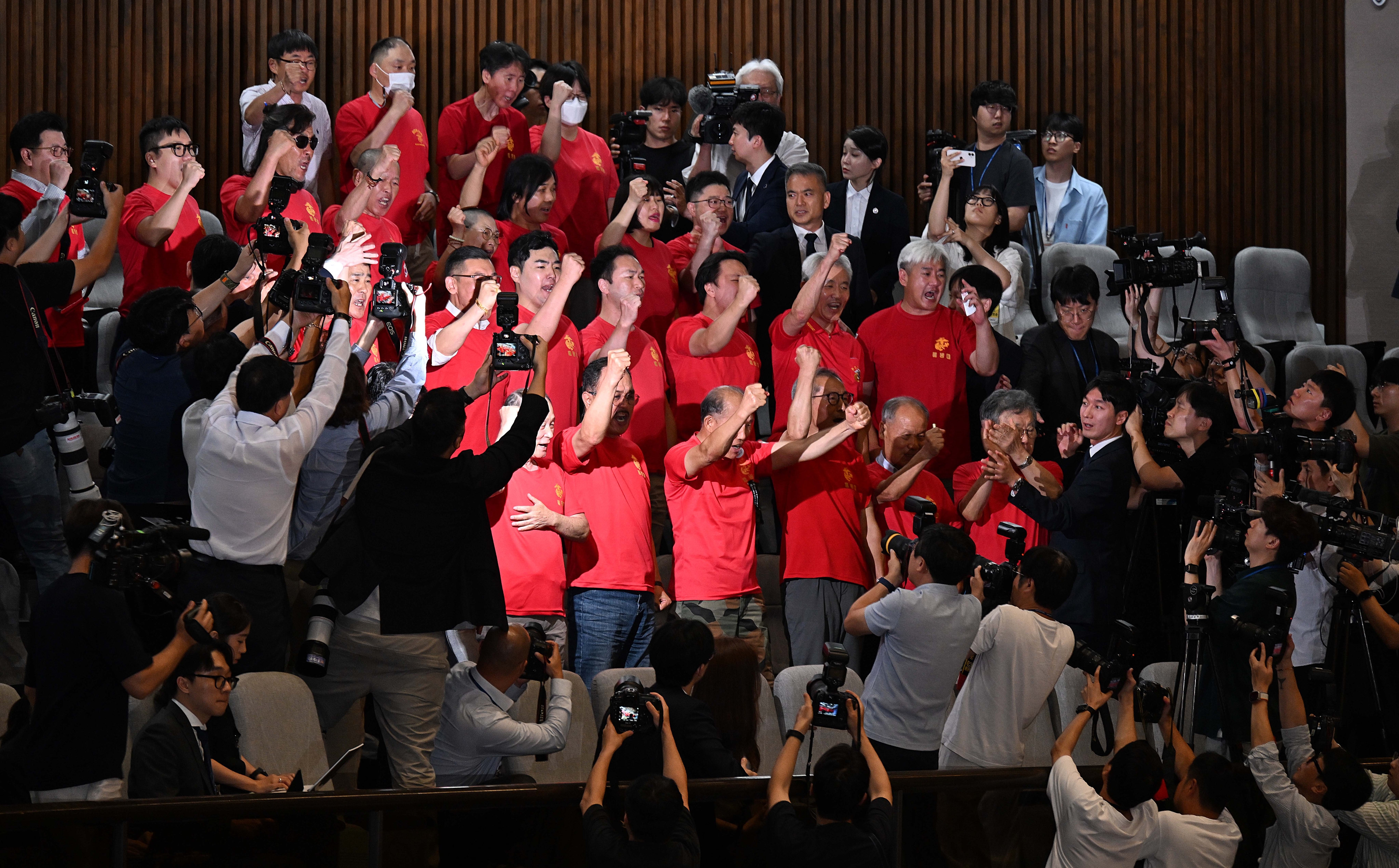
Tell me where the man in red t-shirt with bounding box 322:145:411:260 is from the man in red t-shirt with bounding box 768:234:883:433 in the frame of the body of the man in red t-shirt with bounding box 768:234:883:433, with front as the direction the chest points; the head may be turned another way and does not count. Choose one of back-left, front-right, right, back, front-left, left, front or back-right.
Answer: back-right

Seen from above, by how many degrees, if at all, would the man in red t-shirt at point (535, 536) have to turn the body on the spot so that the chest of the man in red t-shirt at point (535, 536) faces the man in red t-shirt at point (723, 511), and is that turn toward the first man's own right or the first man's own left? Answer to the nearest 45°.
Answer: approximately 45° to the first man's own left

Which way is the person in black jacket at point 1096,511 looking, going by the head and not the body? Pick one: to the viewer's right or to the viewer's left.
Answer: to the viewer's left

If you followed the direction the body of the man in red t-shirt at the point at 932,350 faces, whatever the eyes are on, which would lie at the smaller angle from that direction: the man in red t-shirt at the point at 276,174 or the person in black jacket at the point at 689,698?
the person in black jacket

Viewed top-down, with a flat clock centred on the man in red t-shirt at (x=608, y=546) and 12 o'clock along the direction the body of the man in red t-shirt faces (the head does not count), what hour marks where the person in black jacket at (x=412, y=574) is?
The person in black jacket is roughly at 3 o'clock from the man in red t-shirt.

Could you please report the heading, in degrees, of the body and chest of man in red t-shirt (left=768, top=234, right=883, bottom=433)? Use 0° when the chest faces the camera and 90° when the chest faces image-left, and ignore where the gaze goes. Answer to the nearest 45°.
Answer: approximately 315°
